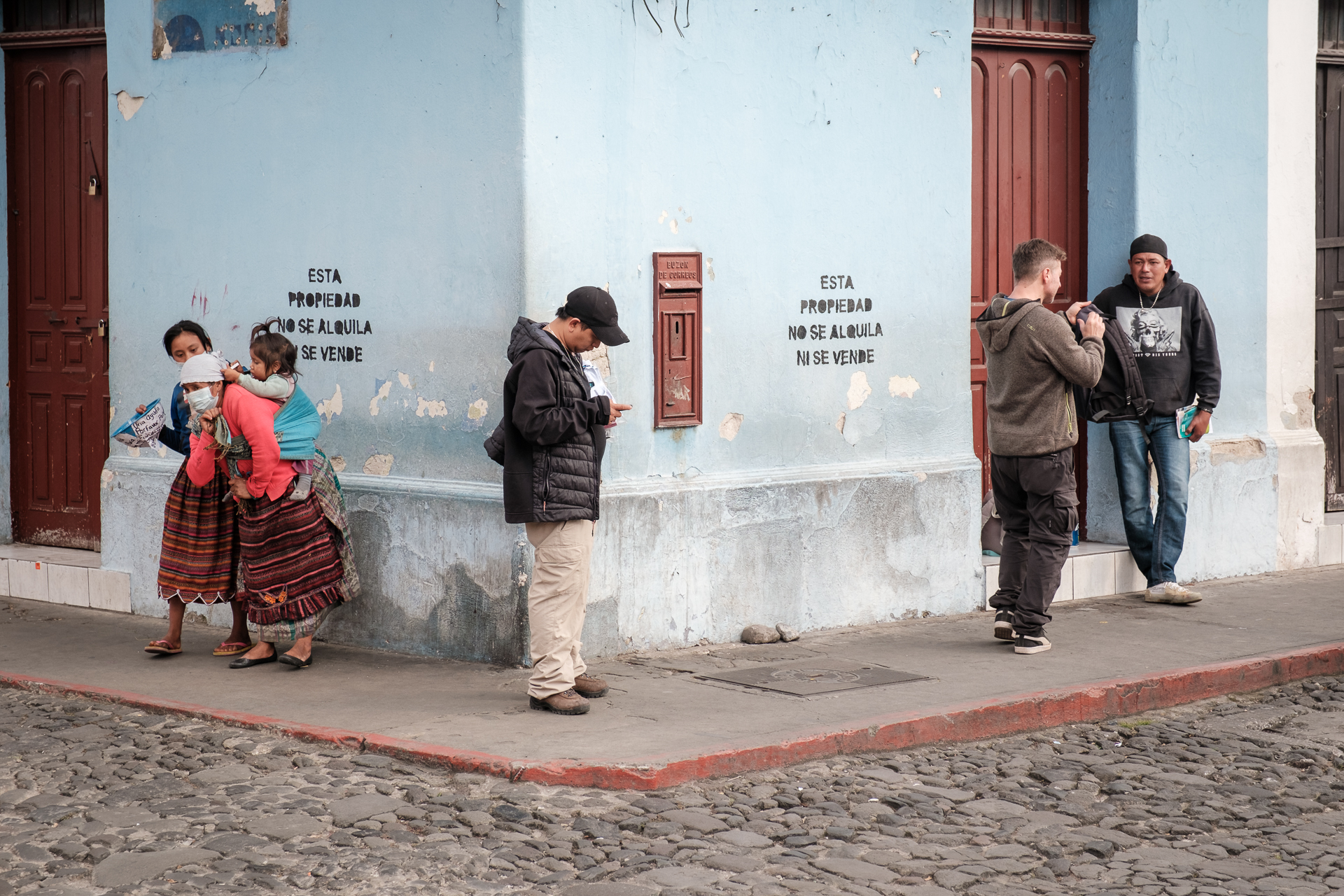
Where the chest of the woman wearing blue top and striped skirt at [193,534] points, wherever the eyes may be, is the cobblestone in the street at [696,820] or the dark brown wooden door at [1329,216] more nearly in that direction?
the cobblestone in the street

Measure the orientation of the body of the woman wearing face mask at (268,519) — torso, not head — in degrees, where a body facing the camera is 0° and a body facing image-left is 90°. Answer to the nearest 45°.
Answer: approximately 45°

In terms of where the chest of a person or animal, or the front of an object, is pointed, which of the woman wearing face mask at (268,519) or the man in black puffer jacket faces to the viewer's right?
the man in black puffer jacket

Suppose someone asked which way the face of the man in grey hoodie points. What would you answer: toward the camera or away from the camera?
away from the camera

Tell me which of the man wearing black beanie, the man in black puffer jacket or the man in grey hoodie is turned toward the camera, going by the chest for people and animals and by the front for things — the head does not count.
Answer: the man wearing black beanie

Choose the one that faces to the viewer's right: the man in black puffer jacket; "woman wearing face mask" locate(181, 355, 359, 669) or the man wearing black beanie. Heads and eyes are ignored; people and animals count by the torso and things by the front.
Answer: the man in black puffer jacket

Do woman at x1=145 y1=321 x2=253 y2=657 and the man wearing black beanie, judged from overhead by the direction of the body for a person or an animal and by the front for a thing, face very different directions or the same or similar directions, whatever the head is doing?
same or similar directions

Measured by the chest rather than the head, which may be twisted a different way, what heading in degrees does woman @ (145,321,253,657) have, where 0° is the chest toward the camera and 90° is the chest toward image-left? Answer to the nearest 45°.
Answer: approximately 45°

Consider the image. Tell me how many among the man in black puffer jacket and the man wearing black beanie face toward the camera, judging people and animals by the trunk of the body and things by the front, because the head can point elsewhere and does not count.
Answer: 1

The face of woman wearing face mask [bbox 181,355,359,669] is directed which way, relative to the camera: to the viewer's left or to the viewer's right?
to the viewer's left

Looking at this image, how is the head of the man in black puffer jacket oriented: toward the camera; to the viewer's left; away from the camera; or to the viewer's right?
to the viewer's right

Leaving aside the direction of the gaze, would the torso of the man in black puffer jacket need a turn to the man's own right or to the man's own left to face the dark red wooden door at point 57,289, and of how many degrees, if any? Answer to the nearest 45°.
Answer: approximately 135° to the man's own left

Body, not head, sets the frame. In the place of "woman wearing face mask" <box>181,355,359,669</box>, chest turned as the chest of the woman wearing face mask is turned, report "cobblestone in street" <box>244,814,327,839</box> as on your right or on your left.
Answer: on your left

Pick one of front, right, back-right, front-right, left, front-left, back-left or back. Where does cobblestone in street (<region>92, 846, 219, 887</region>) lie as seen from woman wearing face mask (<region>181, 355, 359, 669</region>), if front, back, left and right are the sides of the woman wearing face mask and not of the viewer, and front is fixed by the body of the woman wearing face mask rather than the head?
front-left

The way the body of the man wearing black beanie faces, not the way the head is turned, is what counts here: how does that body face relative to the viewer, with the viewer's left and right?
facing the viewer
